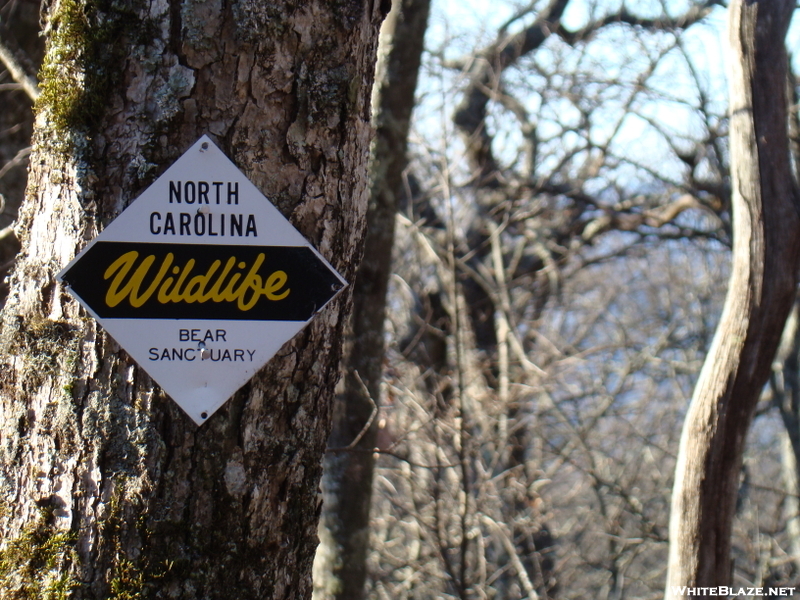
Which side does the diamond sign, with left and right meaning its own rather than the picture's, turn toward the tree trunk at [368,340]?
back

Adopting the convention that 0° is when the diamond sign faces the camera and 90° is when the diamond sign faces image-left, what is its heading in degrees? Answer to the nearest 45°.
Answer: approximately 0°
